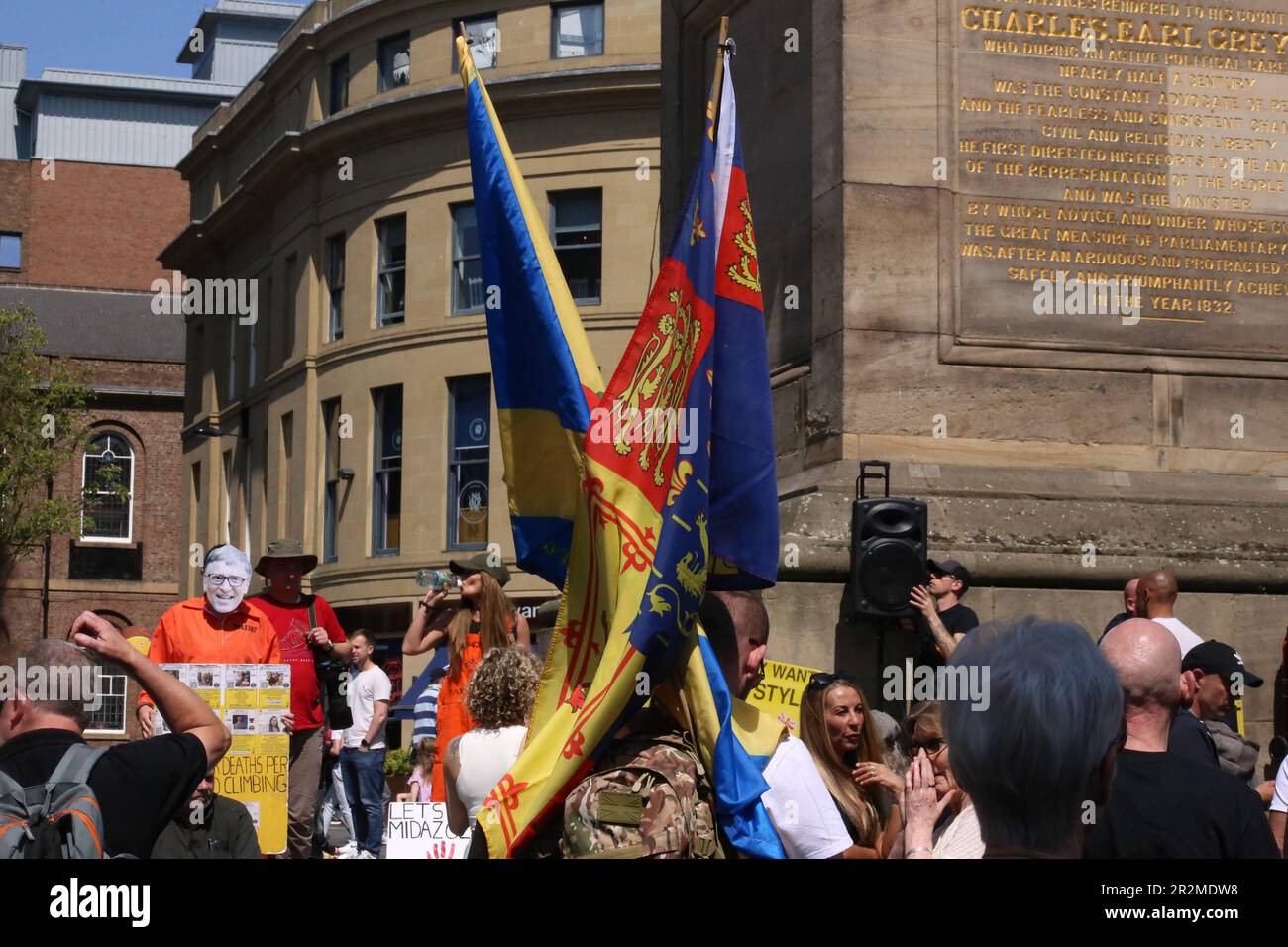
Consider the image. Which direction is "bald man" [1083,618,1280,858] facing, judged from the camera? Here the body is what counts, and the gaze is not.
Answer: away from the camera

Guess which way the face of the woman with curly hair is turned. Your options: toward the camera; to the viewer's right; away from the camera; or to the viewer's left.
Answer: away from the camera

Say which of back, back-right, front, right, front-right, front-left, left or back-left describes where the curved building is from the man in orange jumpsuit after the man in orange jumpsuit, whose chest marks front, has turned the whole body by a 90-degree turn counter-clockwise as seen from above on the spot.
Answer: left

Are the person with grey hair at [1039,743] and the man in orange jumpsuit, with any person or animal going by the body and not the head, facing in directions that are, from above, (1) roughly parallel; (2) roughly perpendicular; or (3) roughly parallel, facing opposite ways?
roughly parallel, facing opposite ways

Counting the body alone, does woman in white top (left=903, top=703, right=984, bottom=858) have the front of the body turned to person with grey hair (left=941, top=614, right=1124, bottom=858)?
no

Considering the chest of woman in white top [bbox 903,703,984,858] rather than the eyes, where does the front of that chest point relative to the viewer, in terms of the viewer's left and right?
facing the viewer and to the left of the viewer

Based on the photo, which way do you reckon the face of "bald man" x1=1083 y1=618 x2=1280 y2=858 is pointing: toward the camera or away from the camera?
away from the camera

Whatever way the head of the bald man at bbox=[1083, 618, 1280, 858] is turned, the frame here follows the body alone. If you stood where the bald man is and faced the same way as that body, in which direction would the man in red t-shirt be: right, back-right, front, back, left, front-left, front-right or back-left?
front-left

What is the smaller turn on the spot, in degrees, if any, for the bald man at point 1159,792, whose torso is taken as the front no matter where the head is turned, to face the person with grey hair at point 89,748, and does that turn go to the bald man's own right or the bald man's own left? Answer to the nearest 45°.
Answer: approximately 90° to the bald man's own left

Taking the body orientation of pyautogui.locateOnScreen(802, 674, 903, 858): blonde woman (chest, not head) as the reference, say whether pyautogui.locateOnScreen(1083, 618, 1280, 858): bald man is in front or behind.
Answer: in front

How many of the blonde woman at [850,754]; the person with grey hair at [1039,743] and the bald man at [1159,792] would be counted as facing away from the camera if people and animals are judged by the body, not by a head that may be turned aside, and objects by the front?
2

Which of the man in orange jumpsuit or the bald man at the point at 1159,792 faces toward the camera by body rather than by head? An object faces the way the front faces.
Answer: the man in orange jumpsuit

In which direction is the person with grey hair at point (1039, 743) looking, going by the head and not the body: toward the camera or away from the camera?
away from the camera

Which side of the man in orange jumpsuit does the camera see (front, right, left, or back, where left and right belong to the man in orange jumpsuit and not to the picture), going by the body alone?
front

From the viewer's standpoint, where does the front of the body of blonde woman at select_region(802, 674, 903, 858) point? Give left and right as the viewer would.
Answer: facing the viewer and to the right of the viewer

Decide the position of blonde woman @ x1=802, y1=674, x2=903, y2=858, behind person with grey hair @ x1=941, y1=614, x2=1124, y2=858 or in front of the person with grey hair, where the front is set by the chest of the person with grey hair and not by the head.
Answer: in front

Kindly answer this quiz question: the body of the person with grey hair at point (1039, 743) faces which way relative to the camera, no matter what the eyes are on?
away from the camera

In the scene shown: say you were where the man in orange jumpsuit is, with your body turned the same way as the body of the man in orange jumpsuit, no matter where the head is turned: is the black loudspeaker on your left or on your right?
on your left

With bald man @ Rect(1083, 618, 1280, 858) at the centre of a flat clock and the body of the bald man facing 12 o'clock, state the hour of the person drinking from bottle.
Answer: The person drinking from bottle is roughly at 11 o'clock from the bald man.

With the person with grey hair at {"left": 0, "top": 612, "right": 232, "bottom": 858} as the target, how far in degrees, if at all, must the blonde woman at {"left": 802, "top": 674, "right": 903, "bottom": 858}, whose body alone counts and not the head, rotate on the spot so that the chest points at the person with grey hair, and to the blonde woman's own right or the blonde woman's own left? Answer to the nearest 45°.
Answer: approximately 90° to the blonde woman's own right

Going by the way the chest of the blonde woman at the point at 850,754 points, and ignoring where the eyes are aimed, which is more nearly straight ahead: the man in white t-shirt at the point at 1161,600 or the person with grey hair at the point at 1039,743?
the person with grey hair
